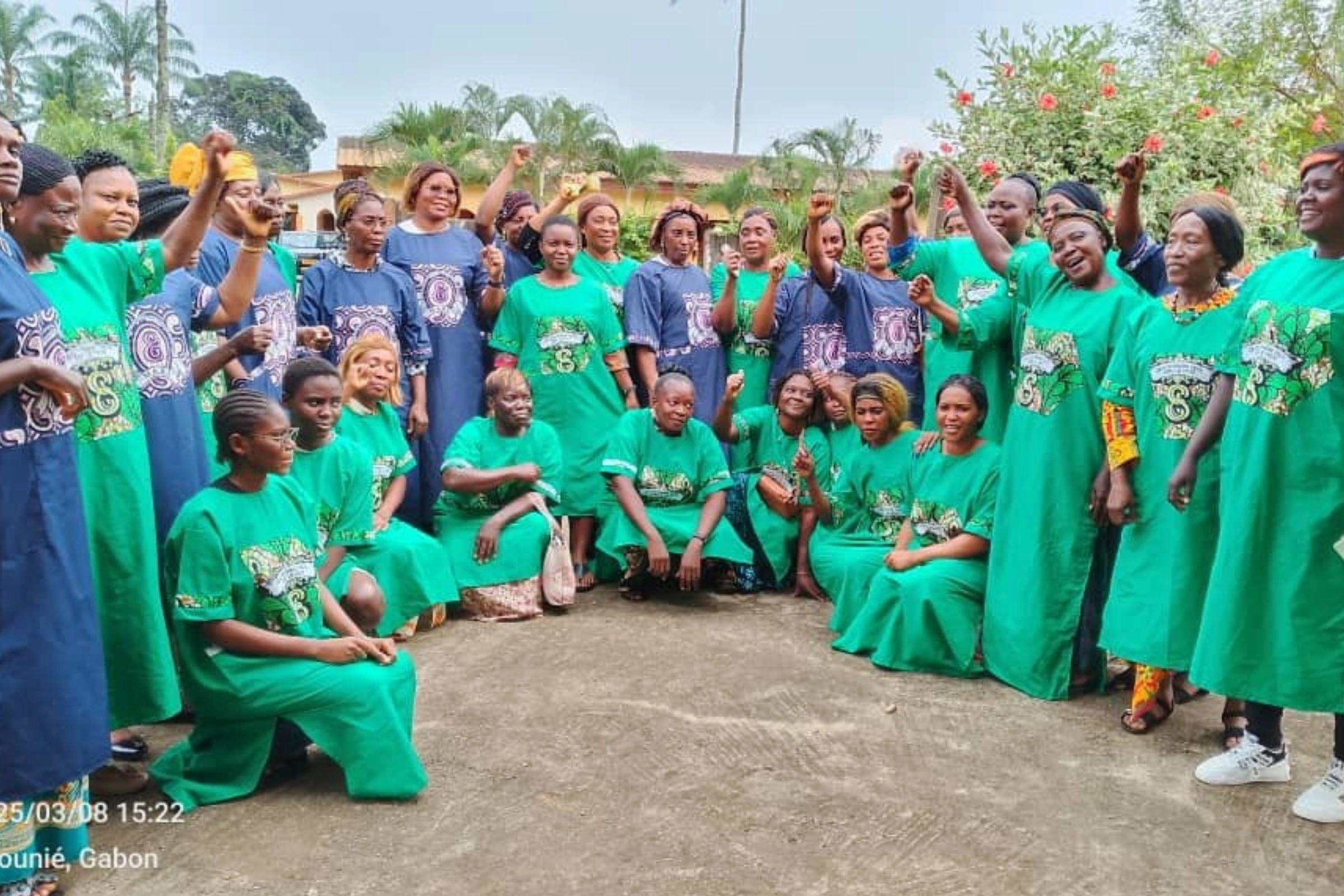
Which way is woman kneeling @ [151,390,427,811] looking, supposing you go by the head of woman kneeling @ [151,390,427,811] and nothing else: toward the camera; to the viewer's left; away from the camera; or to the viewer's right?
to the viewer's right

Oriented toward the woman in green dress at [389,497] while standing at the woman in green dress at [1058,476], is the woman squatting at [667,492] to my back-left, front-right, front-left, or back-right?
front-right

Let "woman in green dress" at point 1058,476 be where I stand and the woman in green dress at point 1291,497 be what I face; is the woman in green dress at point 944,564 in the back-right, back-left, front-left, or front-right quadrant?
back-right

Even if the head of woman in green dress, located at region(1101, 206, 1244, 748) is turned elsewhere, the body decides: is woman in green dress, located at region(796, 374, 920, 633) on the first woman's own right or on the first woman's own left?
on the first woman's own right

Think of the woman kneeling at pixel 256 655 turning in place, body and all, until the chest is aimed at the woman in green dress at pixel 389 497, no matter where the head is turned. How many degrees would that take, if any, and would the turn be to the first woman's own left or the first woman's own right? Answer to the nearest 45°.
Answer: approximately 135° to the first woman's own left

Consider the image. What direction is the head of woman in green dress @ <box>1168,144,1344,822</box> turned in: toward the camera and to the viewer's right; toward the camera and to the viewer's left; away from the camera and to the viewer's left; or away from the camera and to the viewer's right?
toward the camera and to the viewer's left

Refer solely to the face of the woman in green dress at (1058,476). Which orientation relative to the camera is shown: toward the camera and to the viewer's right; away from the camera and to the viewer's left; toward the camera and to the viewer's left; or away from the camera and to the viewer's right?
toward the camera and to the viewer's left

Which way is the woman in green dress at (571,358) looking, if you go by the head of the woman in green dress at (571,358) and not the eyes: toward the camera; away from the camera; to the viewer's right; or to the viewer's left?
toward the camera

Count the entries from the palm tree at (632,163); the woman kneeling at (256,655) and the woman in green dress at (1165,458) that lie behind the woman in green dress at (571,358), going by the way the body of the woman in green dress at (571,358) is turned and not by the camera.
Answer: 1

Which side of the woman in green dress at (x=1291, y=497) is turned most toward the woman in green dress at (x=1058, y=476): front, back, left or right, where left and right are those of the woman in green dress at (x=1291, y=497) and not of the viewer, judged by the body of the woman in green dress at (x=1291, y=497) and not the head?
right

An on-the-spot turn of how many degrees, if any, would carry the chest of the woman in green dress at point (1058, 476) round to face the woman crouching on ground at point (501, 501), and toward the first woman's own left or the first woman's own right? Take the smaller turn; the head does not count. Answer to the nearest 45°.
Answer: approximately 45° to the first woman's own right

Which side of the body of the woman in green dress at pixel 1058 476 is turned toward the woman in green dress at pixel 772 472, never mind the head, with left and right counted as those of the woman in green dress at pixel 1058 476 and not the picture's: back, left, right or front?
right

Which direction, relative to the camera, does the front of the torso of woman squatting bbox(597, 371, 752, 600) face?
toward the camera

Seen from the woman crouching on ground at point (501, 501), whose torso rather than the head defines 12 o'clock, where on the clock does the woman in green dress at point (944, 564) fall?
The woman in green dress is roughly at 10 o'clock from the woman crouching on ground.

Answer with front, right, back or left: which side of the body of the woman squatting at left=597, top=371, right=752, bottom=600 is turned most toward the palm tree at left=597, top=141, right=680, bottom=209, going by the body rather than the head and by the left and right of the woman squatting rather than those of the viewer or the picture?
back

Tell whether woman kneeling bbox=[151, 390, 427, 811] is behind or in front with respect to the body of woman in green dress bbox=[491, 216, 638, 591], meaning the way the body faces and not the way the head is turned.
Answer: in front

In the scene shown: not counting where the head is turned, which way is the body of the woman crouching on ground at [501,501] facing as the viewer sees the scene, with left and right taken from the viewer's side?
facing the viewer

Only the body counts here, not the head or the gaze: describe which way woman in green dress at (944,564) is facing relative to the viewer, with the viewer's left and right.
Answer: facing the viewer and to the left of the viewer

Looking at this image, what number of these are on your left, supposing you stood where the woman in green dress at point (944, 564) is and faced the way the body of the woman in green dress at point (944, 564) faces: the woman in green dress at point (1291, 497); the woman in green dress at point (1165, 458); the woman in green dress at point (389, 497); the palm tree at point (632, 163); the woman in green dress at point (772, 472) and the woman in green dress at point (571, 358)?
2
